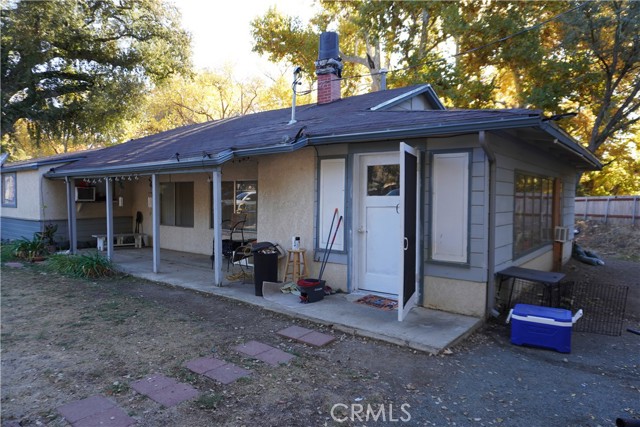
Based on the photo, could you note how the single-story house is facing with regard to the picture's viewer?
facing the viewer and to the left of the viewer

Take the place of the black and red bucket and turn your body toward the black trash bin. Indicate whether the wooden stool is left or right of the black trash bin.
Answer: right

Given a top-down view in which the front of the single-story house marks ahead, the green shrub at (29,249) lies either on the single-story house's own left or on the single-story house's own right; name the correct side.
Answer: on the single-story house's own right

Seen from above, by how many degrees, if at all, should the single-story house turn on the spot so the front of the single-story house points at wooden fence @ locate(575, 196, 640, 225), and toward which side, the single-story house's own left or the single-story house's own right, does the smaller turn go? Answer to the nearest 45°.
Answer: approximately 180°

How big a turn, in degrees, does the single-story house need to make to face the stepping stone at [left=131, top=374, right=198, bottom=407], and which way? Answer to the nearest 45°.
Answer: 0° — it already faces it

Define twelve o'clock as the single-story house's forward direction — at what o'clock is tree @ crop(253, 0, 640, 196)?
The tree is roughly at 6 o'clock from the single-story house.

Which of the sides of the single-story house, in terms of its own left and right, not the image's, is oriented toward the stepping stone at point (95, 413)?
front

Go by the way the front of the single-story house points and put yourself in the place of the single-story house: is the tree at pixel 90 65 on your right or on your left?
on your right

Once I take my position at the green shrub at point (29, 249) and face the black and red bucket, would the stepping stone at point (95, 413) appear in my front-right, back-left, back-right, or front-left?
front-right

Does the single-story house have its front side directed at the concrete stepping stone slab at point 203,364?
yes

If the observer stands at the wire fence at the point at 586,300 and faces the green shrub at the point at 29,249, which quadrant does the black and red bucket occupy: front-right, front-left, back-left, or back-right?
front-left

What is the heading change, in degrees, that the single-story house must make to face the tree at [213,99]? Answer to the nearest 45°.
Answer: approximately 135° to its right

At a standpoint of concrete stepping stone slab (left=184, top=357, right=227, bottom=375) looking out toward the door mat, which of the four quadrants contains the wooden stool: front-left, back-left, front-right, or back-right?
front-left
